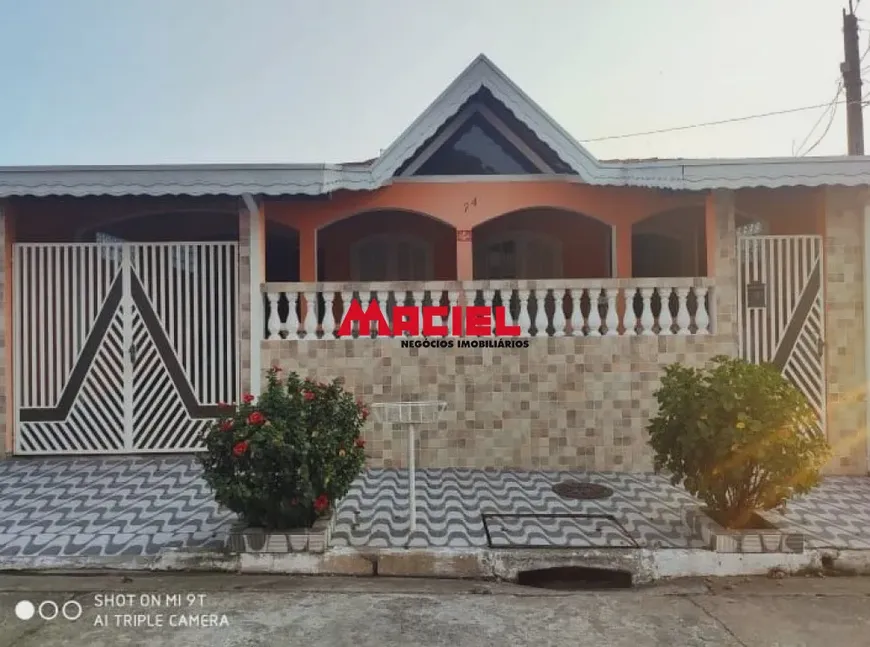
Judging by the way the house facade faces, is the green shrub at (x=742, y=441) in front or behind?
in front

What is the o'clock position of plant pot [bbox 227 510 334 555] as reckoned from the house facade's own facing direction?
The plant pot is roughly at 1 o'clock from the house facade.

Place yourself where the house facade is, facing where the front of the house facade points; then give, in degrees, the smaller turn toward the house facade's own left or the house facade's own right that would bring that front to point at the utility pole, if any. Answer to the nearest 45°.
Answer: approximately 135° to the house facade's own left

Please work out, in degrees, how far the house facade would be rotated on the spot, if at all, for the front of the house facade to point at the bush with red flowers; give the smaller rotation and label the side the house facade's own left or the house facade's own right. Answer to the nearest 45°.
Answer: approximately 45° to the house facade's own right

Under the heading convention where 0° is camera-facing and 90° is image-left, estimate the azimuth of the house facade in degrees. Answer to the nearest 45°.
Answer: approximately 0°

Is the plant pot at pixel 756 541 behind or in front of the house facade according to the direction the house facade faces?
in front
